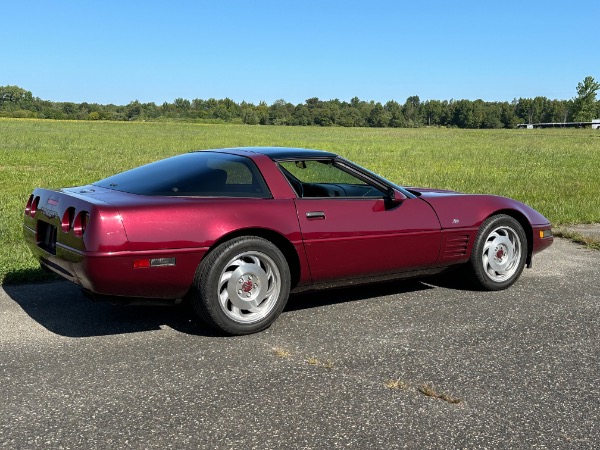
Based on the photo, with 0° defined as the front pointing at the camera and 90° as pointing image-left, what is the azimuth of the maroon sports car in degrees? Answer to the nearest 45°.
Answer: approximately 225°
